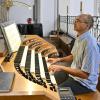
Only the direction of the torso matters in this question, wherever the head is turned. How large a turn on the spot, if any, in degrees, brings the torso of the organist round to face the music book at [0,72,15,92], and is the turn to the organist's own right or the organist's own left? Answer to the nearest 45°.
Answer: approximately 45° to the organist's own left

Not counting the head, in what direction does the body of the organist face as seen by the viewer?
to the viewer's left

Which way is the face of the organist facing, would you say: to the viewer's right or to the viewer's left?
to the viewer's left
